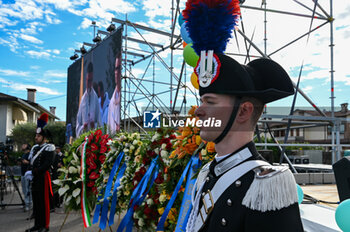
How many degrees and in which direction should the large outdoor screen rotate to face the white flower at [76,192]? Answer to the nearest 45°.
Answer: approximately 45° to its left

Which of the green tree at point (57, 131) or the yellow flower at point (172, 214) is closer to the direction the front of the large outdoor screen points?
the yellow flower

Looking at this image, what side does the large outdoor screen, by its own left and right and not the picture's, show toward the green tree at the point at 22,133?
right

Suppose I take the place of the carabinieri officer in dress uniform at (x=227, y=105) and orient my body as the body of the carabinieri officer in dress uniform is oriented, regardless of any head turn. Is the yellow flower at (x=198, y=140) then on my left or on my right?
on my right

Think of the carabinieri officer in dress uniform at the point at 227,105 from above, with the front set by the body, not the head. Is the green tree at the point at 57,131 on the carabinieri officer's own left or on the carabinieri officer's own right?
on the carabinieri officer's own right

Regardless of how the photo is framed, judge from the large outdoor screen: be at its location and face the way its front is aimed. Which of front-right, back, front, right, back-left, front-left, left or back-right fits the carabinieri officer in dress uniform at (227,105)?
front-left

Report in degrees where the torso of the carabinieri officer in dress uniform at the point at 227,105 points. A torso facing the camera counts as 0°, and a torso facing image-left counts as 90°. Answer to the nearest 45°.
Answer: approximately 45°

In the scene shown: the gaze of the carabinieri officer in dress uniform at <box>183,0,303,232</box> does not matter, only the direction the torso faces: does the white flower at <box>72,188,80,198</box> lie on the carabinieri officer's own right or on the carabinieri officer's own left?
on the carabinieri officer's own right

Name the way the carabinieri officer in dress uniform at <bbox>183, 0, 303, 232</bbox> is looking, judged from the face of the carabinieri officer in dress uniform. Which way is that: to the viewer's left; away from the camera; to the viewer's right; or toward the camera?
to the viewer's left
